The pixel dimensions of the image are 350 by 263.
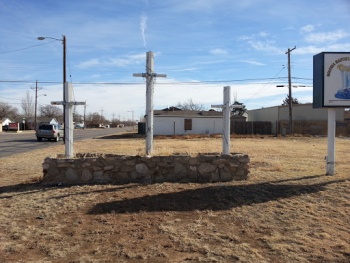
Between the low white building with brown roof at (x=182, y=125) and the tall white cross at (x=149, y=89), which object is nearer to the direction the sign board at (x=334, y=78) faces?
the tall white cross

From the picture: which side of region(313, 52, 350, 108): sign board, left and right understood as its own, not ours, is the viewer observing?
front

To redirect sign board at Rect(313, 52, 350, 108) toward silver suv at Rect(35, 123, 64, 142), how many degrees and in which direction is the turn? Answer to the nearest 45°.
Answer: approximately 135° to its right

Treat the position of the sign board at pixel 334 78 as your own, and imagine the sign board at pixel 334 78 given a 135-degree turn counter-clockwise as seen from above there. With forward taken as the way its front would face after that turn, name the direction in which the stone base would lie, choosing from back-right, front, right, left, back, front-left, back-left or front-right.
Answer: back

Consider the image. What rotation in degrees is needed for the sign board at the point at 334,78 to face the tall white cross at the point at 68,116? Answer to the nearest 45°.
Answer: approximately 45° to its right
